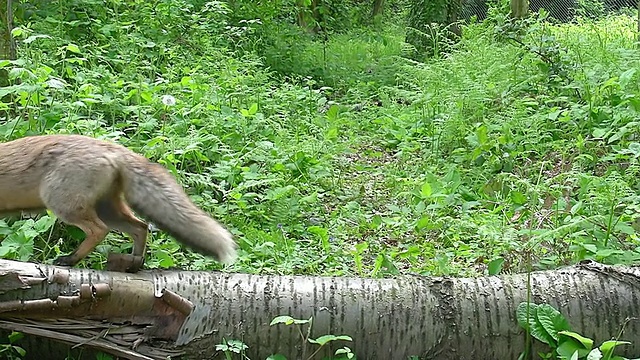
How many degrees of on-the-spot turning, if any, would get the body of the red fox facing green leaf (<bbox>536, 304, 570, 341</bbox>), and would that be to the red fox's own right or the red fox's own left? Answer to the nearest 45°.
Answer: approximately 135° to the red fox's own left

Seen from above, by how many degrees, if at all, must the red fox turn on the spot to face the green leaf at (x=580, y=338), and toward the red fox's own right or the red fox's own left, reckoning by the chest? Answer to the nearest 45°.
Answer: approximately 135° to the red fox's own left

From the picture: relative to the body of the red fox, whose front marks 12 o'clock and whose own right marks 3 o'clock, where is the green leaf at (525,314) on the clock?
The green leaf is roughly at 7 o'clock from the red fox.

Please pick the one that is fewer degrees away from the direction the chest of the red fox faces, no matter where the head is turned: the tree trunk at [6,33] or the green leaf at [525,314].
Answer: the tree trunk

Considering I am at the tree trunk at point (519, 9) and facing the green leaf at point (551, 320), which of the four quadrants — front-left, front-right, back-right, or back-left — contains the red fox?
front-right

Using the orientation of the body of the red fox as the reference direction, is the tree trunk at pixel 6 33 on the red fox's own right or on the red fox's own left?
on the red fox's own right

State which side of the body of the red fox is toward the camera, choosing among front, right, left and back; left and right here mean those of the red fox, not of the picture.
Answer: left

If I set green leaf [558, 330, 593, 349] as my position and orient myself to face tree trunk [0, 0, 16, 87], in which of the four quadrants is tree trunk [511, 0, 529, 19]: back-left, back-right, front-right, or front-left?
front-right
